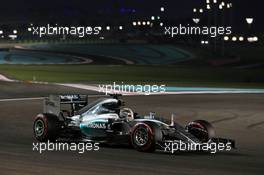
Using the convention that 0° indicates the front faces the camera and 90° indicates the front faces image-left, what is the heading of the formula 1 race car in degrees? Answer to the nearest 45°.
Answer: approximately 315°
